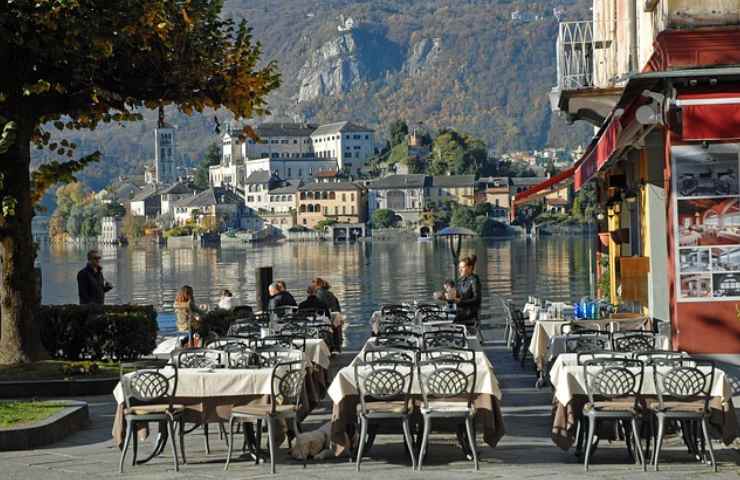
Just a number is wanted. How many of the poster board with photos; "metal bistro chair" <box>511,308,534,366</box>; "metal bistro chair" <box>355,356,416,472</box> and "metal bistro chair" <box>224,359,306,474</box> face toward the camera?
1

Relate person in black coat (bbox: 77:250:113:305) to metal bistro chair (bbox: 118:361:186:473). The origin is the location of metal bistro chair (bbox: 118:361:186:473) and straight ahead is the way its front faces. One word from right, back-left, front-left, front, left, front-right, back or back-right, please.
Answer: front

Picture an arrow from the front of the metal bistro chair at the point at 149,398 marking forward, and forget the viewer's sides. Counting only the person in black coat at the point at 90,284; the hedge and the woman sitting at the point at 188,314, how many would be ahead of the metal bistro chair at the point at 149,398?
3

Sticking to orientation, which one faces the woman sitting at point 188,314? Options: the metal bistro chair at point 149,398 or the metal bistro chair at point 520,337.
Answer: the metal bistro chair at point 149,398

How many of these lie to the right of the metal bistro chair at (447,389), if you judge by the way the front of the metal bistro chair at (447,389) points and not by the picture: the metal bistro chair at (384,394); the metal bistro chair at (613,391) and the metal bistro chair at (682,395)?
2

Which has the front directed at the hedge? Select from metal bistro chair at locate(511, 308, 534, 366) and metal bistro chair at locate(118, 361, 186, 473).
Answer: metal bistro chair at locate(118, 361, 186, 473)

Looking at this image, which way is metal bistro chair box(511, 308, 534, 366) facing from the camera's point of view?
to the viewer's right

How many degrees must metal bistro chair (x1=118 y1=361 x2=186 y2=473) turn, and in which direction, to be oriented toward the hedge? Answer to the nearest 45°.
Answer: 0° — it already faces it

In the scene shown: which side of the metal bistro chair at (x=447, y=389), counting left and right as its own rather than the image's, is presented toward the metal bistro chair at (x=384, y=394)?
left

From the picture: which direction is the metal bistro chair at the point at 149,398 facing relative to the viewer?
away from the camera

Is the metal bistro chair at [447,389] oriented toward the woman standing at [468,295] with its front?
yes

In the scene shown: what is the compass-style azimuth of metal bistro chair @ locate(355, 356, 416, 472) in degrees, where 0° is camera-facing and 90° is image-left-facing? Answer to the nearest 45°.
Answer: approximately 180°

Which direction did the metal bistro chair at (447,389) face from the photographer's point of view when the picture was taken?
facing away from the viewer

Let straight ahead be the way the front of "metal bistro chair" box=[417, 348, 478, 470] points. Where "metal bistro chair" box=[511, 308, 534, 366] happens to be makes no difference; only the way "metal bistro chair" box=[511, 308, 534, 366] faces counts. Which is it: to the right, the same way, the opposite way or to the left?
to the right

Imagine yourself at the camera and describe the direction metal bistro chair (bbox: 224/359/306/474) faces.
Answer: facing away from the viewer and to the left of the viewer
